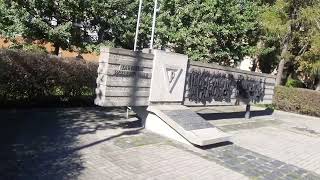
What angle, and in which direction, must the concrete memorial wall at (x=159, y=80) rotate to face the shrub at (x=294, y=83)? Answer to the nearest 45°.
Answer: approximately 90° to its left

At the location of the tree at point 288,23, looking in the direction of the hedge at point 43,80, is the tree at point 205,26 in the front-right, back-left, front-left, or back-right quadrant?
front-right

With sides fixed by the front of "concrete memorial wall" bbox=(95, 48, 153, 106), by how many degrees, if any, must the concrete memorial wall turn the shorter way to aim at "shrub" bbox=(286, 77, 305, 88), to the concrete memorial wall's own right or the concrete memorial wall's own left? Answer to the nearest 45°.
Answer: approximately 90° to the concrete memorial wall's own left

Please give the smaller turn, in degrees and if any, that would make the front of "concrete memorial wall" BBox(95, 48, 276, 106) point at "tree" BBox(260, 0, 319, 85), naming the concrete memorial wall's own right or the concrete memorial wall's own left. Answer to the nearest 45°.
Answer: approximately 90° to the concrete memorial wall's own left

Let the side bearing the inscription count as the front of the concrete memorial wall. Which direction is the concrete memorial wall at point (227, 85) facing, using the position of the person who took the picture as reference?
facing the viewer and to the right of the viewer

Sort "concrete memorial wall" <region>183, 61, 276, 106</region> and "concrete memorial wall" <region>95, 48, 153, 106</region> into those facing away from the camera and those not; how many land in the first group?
0

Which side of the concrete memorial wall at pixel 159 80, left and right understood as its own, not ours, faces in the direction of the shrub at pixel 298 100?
left

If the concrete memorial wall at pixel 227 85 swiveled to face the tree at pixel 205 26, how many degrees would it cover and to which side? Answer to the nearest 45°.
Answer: approximately 135° to its left

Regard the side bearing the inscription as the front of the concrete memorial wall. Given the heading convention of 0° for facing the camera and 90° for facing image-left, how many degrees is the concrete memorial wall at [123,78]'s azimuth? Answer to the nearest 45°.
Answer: approximately 315°

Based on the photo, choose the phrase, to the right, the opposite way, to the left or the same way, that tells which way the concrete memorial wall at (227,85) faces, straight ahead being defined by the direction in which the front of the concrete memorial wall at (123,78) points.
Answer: the same way

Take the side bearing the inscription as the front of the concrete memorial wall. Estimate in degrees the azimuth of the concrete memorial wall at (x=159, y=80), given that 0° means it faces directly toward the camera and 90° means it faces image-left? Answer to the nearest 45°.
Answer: approximately 315°
